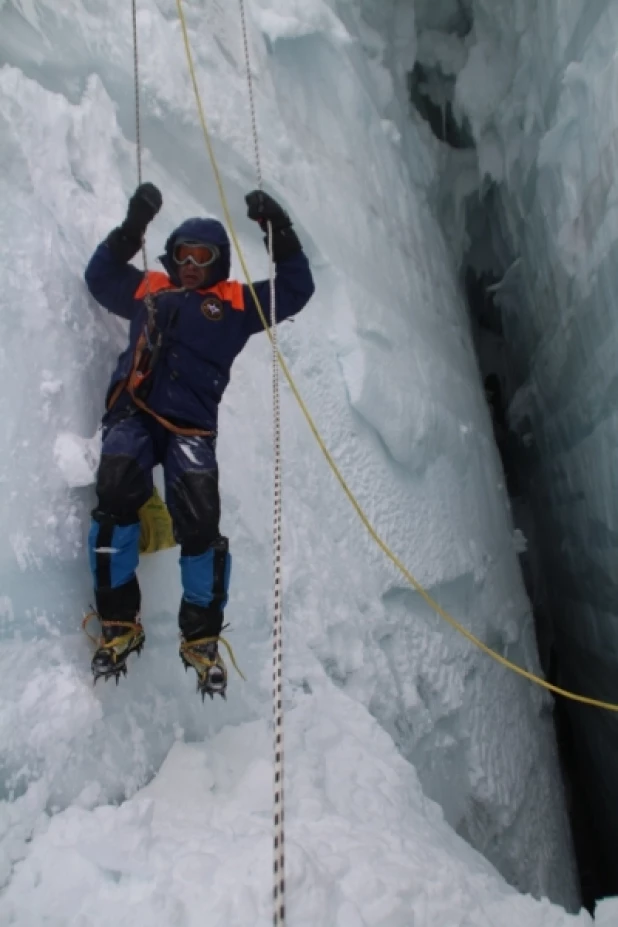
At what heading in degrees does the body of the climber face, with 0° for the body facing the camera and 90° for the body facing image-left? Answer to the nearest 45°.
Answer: approximately 0°
